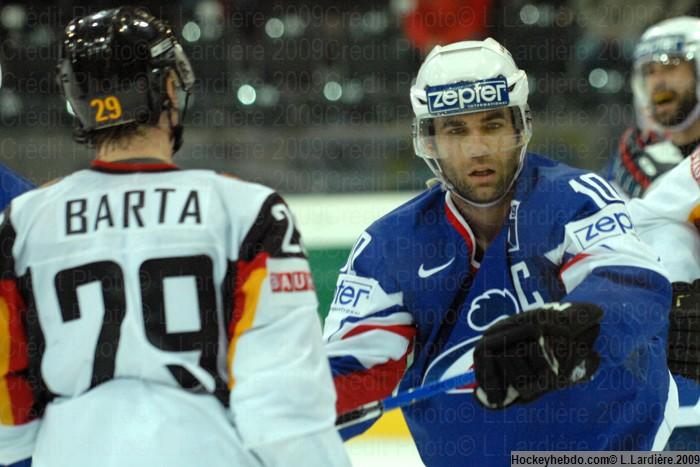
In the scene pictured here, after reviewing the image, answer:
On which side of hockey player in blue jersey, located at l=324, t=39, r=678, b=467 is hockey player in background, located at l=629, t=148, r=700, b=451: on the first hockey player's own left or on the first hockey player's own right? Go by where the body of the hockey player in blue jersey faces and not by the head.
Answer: on the first hockey player's own left

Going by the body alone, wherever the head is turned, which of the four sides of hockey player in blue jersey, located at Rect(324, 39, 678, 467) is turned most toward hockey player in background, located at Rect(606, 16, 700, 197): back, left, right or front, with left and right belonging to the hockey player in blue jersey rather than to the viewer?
back

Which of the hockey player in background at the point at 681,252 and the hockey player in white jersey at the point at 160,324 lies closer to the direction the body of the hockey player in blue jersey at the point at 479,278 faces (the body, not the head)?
the hockey player in white jersey

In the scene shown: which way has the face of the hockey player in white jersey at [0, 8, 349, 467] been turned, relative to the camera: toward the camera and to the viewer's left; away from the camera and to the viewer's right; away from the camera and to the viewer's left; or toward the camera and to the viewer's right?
away from the camera and to the viewer's right

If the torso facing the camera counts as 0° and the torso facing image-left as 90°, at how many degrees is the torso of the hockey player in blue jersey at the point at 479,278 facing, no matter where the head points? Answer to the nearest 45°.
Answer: approximately 0°

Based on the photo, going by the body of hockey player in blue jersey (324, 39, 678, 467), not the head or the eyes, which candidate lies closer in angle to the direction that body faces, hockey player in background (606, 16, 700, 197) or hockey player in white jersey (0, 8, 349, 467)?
the hockey player in white jersey

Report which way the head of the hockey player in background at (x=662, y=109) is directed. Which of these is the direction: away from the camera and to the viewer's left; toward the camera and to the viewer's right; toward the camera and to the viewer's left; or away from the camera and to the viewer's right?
toward the camera and to the viewer's left

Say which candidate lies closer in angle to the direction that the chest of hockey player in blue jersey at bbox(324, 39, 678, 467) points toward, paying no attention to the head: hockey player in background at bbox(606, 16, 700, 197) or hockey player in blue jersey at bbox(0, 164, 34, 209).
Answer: the hockey player in blue jersey

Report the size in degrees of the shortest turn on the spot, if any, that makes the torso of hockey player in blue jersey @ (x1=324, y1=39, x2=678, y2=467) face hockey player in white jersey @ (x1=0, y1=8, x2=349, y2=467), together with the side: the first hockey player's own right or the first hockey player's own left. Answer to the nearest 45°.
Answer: approximately 45° to the first hockey player's own right

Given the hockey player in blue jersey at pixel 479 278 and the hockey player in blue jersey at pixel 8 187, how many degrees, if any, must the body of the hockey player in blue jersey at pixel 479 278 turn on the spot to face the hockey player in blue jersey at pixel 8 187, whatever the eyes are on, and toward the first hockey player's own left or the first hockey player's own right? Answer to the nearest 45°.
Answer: approximately 90° to the first hockey player's own right

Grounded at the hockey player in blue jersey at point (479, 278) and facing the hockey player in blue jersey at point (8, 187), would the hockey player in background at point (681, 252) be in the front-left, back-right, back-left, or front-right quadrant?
back-right
